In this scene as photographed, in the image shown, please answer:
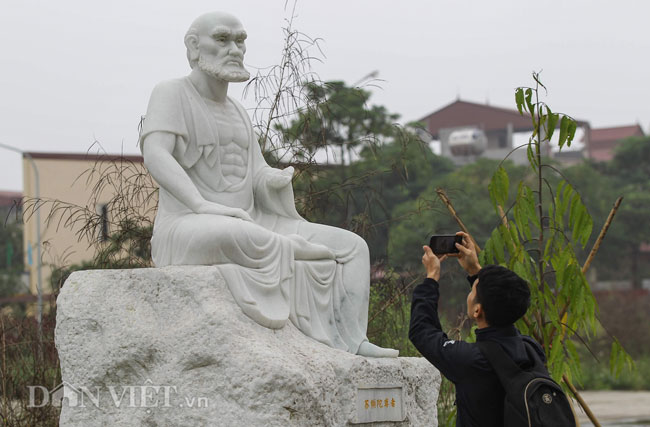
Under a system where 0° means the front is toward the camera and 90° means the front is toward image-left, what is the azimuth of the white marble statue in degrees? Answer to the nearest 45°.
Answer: approximately 315°

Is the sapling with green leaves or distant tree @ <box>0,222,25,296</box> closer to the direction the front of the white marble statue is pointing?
the sapling with green leaves

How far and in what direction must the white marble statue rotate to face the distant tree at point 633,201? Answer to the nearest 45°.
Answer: approximately 90° to its left

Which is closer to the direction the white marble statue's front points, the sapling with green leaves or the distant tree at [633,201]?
the sapling with green leaves
